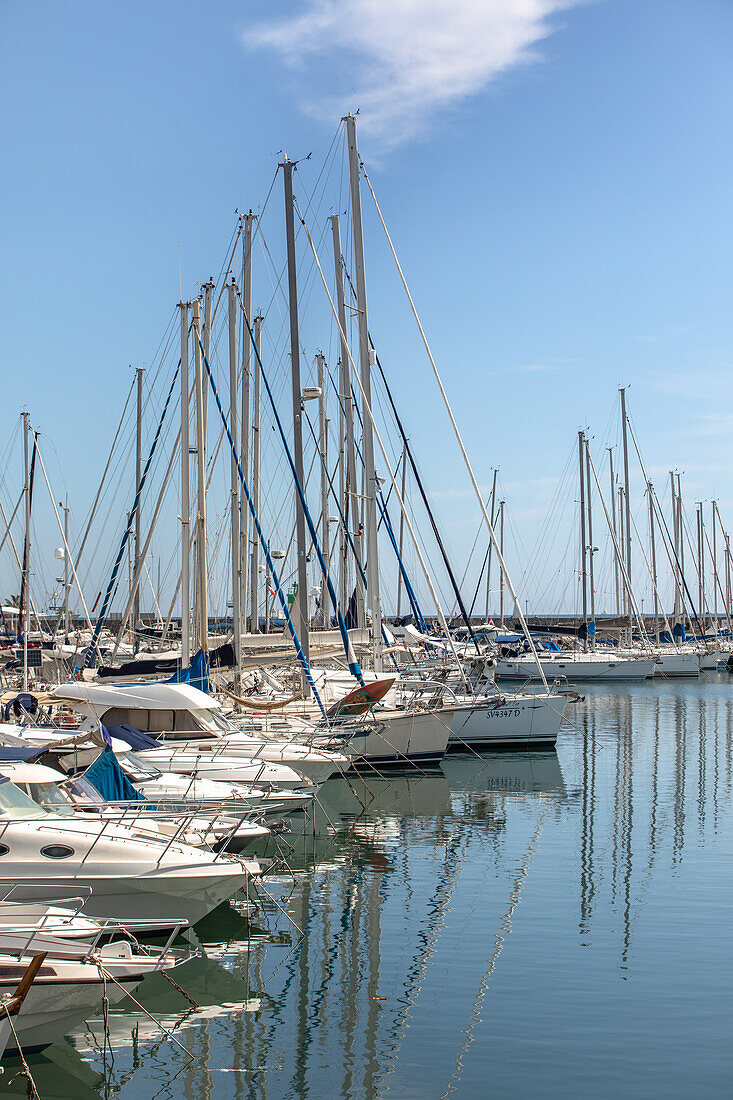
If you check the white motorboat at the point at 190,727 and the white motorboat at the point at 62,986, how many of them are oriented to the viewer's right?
2

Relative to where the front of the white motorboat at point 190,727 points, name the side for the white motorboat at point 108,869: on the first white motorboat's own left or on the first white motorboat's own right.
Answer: on the first white motorboat's own right

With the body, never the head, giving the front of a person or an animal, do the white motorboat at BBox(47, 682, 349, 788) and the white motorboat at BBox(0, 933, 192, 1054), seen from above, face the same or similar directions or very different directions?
same or similar directions

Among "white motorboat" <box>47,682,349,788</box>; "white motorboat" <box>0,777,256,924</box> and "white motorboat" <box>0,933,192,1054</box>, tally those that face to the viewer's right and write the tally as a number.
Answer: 3

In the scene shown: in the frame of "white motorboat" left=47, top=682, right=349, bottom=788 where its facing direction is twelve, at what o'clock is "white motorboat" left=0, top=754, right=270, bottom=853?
"white motorboat" left=0, top=754, right=270, bottom=853 is roughly at 3 o'clock from "white motorboat" left=47, top=682, right=349, bottom=788.

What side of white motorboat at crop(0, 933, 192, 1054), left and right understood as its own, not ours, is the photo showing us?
right

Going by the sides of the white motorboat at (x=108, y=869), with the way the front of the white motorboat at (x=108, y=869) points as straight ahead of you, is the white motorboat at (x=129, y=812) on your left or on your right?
on your left

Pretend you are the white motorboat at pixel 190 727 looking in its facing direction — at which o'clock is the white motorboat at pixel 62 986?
the white motorboat at pixel 62 986 is roughly at 3 o'clock from the white motorboat at pixel 190 727.

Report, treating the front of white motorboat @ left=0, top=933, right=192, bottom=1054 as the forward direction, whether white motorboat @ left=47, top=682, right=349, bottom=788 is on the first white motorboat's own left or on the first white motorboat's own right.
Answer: on the first white motorboat's own left

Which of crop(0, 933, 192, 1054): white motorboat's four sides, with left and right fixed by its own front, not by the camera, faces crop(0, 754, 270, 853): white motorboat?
left

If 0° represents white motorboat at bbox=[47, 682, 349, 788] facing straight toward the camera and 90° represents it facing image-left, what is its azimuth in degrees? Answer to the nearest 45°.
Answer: approximately 270°

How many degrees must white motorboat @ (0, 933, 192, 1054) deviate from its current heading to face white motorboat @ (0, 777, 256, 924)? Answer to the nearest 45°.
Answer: approximately 90° to its left

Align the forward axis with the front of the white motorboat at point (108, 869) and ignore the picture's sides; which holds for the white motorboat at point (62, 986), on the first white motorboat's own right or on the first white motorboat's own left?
on the first white motorboat's own right

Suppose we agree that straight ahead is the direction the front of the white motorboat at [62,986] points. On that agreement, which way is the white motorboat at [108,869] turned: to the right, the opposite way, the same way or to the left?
the same way

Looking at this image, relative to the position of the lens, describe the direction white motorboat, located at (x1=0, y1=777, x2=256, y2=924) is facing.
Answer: facing to the right of the viewer
